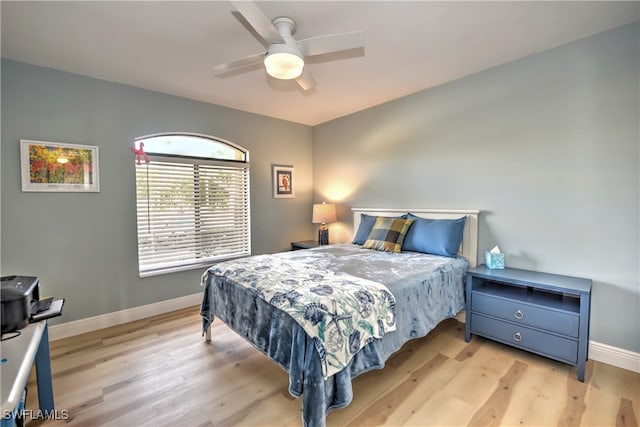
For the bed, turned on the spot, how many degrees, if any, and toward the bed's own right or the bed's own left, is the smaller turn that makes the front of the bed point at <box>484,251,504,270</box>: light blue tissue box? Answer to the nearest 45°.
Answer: approximately 180°

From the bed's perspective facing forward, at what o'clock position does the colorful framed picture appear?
The colorful framed picture is roughly at 2 o'clock from the bed.

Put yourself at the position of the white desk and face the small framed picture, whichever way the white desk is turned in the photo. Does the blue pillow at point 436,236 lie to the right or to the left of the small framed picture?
right

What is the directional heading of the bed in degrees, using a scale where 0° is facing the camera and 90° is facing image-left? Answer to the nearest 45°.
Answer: approximately 45°

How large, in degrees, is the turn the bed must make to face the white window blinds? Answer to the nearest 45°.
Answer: approximately 90° to its right

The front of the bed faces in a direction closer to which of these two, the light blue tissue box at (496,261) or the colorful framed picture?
the colorful framed picture

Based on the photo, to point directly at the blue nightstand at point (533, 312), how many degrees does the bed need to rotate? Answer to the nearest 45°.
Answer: approximately 135° to its left

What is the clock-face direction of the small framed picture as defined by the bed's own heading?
The small framed picture is roughly at 4 o'clock from the bed.
